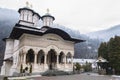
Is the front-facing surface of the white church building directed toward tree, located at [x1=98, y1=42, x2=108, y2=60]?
no
